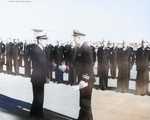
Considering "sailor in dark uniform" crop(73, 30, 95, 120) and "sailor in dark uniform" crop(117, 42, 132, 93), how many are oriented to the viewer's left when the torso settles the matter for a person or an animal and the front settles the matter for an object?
1

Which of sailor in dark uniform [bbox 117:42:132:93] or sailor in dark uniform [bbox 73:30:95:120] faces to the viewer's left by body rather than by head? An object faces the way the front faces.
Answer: sailor in dark uniform [bbox 73:30:95:120]

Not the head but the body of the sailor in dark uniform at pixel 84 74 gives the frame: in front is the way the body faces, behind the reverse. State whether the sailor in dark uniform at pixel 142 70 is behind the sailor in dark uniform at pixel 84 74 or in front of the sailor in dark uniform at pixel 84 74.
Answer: behind

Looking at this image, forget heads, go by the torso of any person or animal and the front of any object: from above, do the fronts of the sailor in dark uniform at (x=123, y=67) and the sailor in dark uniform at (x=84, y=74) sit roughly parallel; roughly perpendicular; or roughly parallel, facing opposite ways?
roughly perpendicular

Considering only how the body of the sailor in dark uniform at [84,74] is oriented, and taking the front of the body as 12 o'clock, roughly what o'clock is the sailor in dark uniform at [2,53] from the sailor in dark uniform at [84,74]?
the sailor in dark uniform at [2,53] is roughly at 1 o'clock from the sailor in dark uniform at [84,74].

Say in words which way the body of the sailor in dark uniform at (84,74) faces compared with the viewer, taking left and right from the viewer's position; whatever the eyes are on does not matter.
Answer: facing to the left of the viewer
